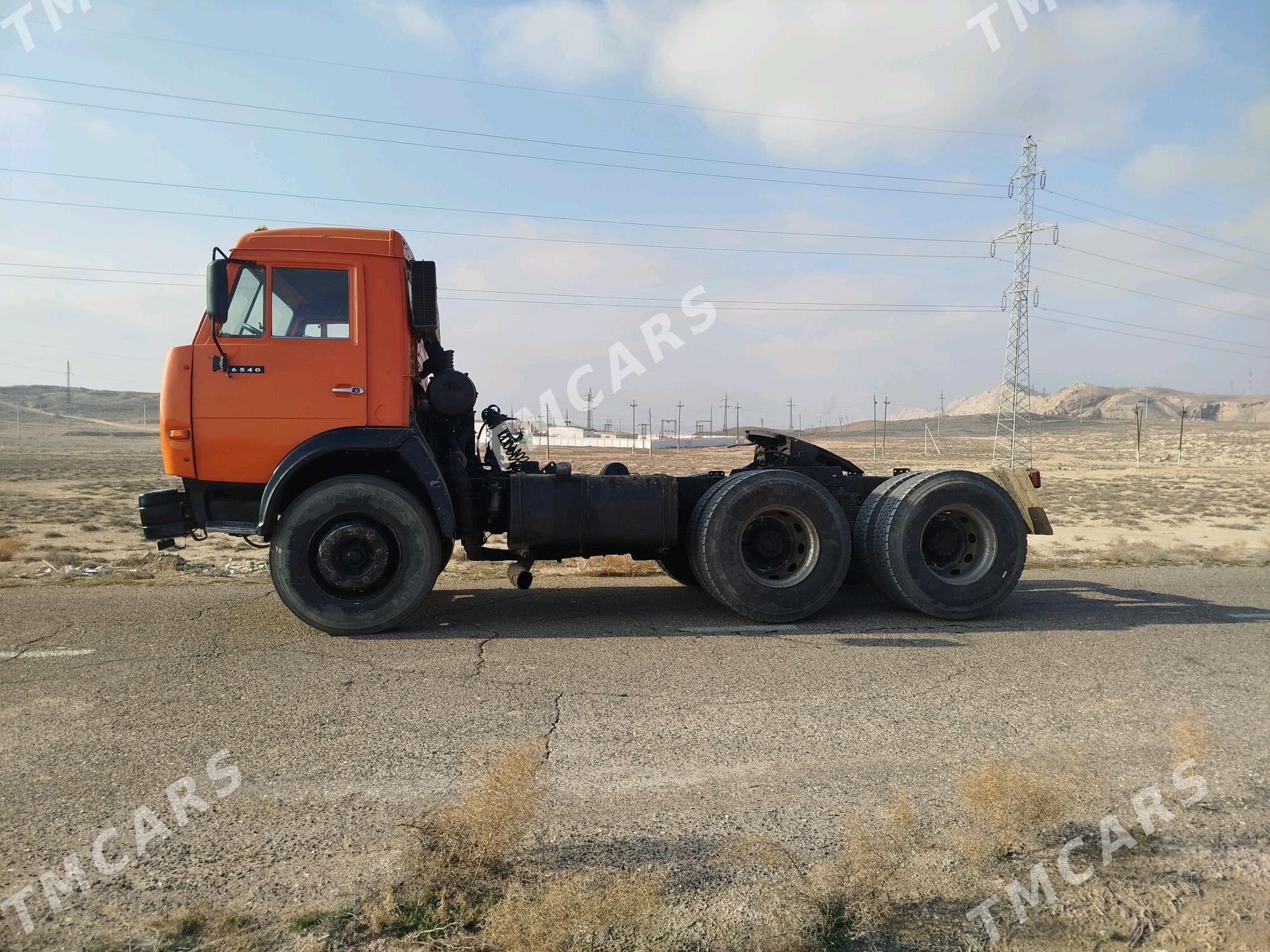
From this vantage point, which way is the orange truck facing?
to the viewer's left
